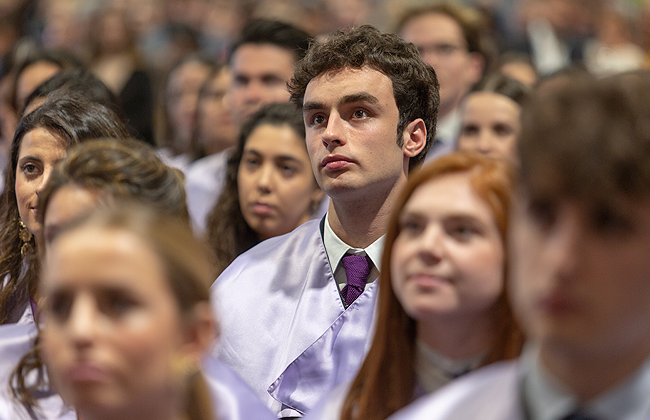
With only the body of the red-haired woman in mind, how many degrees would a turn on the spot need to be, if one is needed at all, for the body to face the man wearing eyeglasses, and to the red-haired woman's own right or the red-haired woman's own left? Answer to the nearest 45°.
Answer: approximately 135° to the red-haired woman's own right

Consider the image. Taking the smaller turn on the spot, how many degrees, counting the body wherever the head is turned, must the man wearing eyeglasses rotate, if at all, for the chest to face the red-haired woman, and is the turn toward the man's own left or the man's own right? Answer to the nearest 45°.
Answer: approximately 45° to the man's own left

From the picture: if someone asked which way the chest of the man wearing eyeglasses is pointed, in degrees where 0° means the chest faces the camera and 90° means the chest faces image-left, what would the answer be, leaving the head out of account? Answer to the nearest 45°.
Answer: approximately 45°

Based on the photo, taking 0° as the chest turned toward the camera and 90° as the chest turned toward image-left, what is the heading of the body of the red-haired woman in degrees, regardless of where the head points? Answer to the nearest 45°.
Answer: approximately 45°
